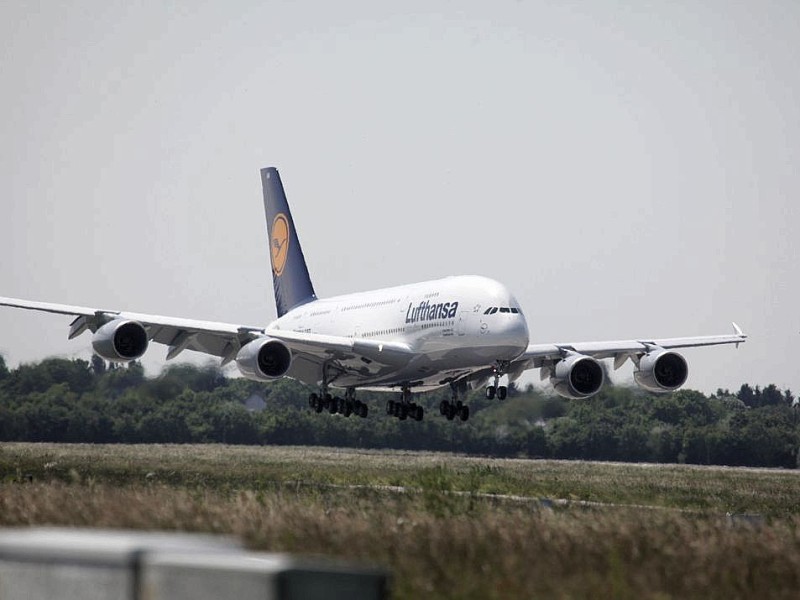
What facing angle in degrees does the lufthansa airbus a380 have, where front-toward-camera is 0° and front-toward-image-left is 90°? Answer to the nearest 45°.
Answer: approximately 315°

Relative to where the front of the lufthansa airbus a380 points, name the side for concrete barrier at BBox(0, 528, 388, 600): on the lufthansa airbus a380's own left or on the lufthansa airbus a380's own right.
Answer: on the lufthansa airbus a380's own right
